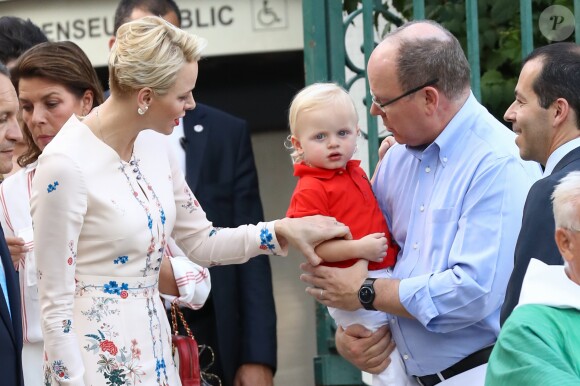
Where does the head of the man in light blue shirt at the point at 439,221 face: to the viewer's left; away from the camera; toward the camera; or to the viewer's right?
to the viewer's left

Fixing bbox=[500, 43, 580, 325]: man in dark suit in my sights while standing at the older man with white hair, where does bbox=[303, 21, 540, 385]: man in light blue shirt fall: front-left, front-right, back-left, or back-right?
front-left

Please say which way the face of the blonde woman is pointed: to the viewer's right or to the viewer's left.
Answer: to the viewer's right

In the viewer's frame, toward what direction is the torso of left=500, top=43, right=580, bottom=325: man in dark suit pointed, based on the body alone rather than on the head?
to the viewer's left

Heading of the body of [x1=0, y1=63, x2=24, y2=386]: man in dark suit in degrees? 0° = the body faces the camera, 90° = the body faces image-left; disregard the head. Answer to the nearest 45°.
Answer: approximately 315°

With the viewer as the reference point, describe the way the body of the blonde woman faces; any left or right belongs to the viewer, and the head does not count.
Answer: facing the viewer and to the right of the viewer

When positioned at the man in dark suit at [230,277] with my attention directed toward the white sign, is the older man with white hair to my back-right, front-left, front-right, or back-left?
back-right

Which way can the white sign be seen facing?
toward the camera

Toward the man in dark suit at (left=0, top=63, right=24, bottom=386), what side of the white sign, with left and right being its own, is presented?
front

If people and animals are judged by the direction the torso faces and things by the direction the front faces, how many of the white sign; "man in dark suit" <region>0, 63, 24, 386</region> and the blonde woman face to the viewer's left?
0

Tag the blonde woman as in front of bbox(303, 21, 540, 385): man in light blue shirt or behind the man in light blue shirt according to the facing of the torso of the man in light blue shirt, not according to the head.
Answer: in front
